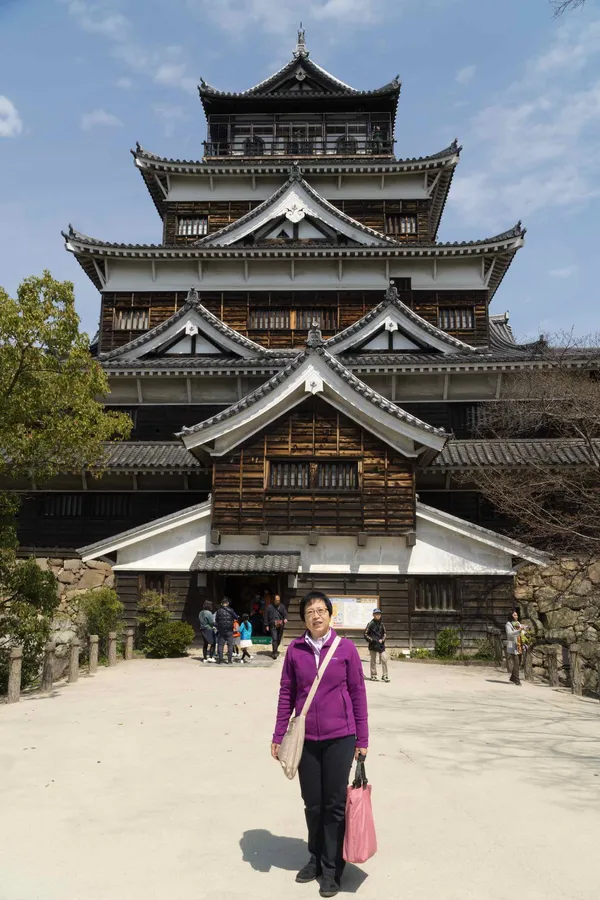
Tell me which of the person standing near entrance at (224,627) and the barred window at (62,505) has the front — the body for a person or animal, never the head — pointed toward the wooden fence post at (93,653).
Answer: the barred window

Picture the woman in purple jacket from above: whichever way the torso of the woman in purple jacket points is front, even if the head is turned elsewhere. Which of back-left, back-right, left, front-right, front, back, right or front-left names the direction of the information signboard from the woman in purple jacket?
back

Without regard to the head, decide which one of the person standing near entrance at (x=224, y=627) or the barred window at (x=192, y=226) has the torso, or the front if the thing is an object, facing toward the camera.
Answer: the barred window

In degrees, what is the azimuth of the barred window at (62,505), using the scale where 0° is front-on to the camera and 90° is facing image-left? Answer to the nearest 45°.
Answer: approximately 0°

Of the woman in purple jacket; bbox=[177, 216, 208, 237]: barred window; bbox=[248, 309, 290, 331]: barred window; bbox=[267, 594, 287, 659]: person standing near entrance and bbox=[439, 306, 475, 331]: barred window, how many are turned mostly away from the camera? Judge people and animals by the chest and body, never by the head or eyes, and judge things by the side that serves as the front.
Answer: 0

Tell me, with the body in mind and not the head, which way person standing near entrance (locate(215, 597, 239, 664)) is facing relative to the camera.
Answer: away from the camera

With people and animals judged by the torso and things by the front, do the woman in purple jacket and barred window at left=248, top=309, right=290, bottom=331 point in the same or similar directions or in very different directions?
same or similar directions

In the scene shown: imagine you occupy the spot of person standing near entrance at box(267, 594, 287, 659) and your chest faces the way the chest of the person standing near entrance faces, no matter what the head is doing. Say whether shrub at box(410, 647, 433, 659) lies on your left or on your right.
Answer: on your left

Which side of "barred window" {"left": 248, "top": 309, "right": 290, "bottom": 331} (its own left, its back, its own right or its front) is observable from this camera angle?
front

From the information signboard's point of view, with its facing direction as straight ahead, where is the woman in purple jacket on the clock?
The woman in purple jacket is roughly at 12 o'clock from the information signboard.

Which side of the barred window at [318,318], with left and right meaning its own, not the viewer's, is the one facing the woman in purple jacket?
front

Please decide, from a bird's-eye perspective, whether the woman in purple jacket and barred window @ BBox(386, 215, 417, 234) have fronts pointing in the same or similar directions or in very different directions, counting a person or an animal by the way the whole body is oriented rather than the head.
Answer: same or similar directions

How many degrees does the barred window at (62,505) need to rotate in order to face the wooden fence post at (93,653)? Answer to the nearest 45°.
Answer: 0° — it already faces it

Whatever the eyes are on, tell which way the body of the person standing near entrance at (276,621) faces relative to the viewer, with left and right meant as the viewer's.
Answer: facing the viewer

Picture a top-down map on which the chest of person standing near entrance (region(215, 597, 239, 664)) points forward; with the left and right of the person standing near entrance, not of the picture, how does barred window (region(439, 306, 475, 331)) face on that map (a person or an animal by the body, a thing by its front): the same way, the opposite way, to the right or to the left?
the opposite way

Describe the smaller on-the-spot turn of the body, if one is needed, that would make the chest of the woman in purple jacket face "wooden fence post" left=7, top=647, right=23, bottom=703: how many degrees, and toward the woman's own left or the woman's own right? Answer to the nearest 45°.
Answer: approximately 135° to the woman's own right

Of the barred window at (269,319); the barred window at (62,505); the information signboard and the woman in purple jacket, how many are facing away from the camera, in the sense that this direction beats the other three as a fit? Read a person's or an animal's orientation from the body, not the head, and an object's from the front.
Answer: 0
